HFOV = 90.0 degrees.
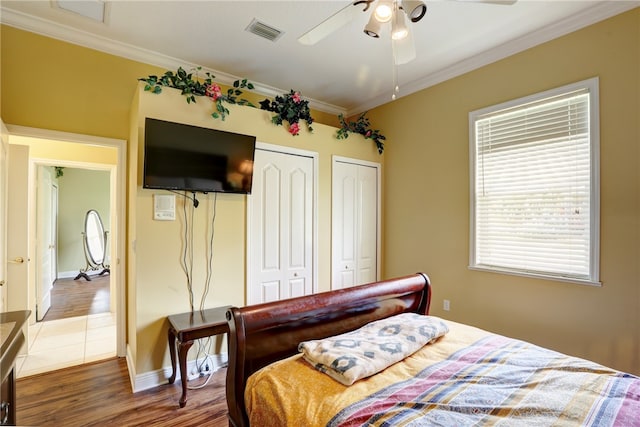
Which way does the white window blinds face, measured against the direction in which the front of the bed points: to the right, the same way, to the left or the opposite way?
to the right

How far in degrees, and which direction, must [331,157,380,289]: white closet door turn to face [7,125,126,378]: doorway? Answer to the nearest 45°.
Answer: approximately 135° to its right

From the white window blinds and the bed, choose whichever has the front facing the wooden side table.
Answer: the white window blinds

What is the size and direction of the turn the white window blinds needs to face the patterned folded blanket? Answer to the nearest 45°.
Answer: approximately 45° to its left

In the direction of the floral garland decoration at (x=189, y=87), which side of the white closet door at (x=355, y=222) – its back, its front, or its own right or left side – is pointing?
right

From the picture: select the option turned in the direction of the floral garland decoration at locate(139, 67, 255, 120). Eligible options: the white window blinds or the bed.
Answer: the white window blinds

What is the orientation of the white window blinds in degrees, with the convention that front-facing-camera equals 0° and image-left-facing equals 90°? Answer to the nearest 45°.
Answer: approximately 45°

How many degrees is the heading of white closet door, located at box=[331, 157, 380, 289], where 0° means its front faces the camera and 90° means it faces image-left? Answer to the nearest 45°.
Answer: approximately 315°

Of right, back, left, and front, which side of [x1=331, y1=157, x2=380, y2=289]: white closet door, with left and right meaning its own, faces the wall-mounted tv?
right
